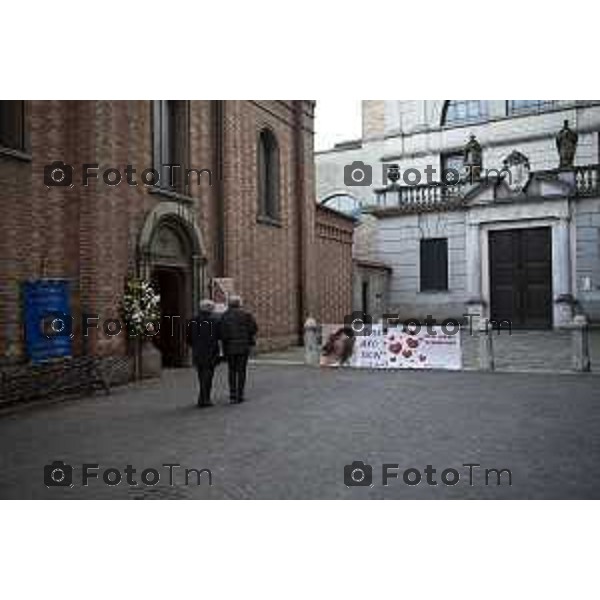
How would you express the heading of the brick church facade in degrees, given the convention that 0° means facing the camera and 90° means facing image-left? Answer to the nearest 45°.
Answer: approximately 315°

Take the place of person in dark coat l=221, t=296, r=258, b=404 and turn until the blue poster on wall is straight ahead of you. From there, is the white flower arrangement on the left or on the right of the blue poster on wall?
right

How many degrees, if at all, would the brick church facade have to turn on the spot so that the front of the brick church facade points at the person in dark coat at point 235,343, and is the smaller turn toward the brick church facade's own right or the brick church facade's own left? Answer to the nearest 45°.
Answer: approximately 45° to the brick church facade's own right

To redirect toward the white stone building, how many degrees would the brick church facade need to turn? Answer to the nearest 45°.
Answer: approximately 90° to its left

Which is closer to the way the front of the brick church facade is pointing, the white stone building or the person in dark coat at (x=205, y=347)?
the person in dark coat

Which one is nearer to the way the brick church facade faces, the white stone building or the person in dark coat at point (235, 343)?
the person in dark coat

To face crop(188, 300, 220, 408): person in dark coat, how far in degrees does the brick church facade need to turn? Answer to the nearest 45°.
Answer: approximately 45° to its right
